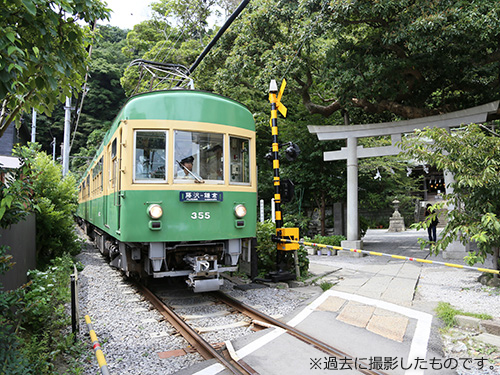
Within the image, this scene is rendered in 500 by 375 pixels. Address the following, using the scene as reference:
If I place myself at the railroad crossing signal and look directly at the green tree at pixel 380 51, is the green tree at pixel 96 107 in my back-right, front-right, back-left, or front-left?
front-left

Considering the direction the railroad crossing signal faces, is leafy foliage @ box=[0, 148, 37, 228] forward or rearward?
rearward

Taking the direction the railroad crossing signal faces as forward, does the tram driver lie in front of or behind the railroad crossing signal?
behind

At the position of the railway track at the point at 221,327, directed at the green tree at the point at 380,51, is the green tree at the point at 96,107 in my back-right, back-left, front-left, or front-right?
front-left

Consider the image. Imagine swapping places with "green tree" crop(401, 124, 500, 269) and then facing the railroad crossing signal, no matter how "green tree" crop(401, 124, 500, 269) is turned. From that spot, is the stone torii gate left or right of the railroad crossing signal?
right

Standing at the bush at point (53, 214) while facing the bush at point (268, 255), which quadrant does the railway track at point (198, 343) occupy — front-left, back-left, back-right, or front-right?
front-right
